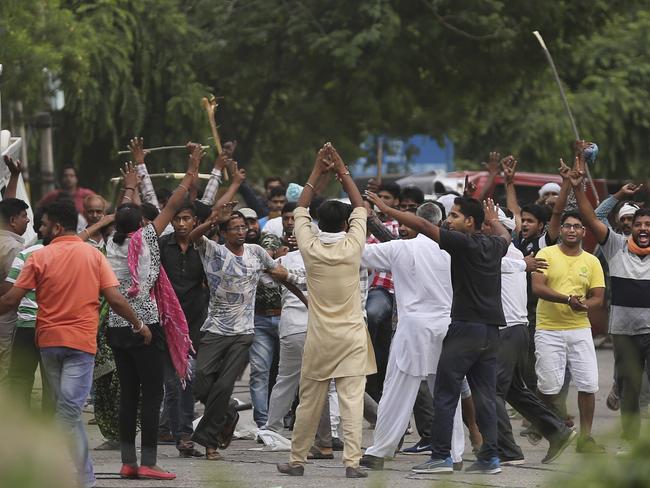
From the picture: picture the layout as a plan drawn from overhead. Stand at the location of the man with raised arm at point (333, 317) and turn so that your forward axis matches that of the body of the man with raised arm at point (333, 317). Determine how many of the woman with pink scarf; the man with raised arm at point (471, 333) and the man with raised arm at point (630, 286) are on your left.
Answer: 1

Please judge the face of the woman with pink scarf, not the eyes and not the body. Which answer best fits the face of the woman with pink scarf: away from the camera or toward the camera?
away from the camera

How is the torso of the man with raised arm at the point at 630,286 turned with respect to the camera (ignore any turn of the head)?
toward the camera

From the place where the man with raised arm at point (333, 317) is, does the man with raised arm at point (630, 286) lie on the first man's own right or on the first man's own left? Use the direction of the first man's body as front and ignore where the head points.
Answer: on the first man's own right

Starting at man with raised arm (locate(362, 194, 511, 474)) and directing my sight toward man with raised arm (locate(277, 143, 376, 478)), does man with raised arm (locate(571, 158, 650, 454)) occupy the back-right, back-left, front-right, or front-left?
back-right

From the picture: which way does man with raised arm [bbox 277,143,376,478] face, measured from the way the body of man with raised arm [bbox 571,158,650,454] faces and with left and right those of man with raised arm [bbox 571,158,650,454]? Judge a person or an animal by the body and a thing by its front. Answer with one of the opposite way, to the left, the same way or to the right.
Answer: the opposite way

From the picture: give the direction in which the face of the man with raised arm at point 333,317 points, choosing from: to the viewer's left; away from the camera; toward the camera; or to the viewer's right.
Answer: away from the camera

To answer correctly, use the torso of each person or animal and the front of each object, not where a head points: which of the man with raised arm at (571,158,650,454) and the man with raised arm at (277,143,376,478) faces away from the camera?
the man with raised arm at (277,143,376,478)

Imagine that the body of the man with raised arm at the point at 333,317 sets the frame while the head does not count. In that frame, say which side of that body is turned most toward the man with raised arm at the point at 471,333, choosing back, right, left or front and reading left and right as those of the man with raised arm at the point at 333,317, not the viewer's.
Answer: right

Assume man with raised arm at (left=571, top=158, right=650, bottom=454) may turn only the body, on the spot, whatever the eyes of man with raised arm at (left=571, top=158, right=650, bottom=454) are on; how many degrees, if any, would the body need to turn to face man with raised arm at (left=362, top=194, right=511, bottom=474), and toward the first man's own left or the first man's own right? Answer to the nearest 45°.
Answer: approximately 45° to the first man's own right

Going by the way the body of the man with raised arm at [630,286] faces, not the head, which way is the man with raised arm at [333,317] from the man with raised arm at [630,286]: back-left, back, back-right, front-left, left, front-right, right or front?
front-right

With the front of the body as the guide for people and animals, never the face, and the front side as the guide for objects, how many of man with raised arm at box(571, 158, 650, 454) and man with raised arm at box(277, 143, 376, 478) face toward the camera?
1

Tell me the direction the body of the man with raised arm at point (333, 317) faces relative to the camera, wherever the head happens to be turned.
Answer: away from the camera

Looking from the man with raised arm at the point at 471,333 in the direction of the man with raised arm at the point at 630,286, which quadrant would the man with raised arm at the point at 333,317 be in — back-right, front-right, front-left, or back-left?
back-left
